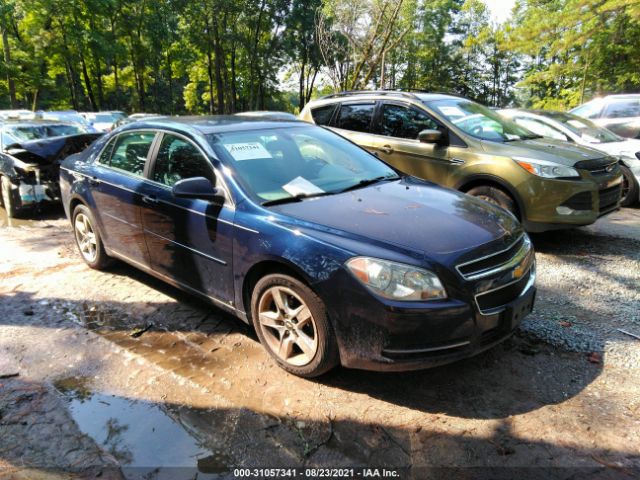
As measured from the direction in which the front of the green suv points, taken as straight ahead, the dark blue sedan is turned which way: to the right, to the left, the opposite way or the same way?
the same way

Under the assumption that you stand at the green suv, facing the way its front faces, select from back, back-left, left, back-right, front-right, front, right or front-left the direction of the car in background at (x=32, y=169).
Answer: back-right

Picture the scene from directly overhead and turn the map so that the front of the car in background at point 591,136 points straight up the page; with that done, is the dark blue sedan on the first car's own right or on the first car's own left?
on the first car's own right

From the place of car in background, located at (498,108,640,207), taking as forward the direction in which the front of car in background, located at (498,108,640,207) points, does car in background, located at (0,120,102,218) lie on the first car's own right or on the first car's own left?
on the first car's own right

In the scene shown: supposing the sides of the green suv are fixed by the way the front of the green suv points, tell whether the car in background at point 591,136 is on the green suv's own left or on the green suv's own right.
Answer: on the green suv's own left

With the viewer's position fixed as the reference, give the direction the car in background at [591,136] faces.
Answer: facing the viewer and to the right of the viewer

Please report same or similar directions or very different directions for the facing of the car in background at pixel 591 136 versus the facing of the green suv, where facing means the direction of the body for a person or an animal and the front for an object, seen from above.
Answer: same or similar directions

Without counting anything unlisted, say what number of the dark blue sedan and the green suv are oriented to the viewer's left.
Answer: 0

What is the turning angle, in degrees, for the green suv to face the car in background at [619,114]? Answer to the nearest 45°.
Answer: approximately 90° to its left

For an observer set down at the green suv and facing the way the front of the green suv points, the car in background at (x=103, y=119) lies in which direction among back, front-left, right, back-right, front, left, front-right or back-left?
back

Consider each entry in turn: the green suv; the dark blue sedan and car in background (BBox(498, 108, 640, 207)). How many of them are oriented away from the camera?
0

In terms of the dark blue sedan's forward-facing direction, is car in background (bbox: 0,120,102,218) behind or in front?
behind

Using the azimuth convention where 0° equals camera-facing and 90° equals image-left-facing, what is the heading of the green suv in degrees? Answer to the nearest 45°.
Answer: approximately 315°
